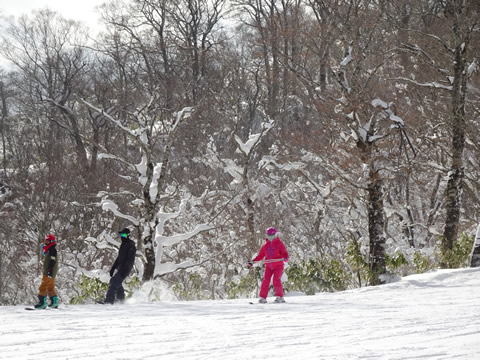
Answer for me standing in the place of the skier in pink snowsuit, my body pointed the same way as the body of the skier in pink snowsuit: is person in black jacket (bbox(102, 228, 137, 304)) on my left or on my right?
on my right

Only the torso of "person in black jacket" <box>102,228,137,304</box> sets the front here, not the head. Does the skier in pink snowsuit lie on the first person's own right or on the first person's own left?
on the first person's own left
